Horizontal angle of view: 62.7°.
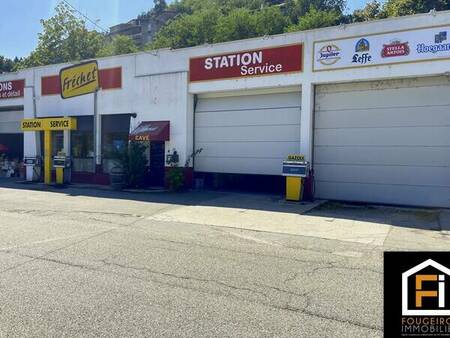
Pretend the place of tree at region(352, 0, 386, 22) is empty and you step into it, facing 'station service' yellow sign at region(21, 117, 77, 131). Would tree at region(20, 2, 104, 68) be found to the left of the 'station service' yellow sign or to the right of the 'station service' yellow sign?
right

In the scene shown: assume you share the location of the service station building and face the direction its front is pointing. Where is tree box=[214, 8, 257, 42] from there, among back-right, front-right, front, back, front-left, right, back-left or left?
back-right

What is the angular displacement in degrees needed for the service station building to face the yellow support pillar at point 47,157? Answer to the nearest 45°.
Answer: approximately 90° to its right

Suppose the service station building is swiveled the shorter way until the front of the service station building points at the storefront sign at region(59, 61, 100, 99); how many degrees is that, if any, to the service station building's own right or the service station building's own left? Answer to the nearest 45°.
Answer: approximately 90° to the service station building's own right

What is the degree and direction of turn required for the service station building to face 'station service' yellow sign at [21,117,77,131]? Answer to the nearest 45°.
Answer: approximately 90° to its right

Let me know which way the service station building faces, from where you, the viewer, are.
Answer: facing the viewer and to the left of the viewer

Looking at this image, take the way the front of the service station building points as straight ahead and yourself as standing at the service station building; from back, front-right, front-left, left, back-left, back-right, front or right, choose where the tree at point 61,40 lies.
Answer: right

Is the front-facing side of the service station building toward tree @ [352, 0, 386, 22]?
no

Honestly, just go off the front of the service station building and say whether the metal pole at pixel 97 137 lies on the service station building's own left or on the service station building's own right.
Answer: on the service station building's own right
